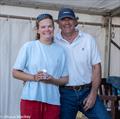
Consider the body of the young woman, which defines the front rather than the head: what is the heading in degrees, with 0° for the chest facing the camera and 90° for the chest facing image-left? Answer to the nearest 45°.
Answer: approximately 0°

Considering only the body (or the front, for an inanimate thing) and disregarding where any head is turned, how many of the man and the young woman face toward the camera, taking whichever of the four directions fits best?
2

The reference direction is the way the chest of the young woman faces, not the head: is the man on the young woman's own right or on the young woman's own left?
on the young woman's own left

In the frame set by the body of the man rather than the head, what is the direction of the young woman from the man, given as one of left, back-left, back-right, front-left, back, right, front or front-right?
front-right
